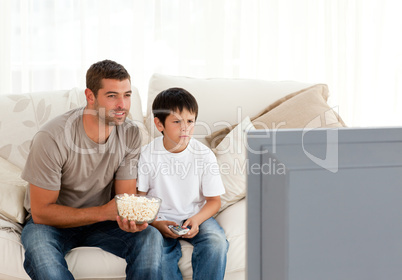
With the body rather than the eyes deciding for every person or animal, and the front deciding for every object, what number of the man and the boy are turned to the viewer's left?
0

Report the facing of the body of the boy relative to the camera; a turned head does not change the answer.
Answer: toward the camera

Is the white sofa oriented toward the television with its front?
yes

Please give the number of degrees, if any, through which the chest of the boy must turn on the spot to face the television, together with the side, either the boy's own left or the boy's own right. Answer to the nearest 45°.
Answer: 0° — they already face it

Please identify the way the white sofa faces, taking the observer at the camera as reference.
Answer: facing the viewer

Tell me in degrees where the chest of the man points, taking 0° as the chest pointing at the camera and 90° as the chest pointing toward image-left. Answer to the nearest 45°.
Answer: approximately 315°

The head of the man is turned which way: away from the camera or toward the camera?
toward the camera
